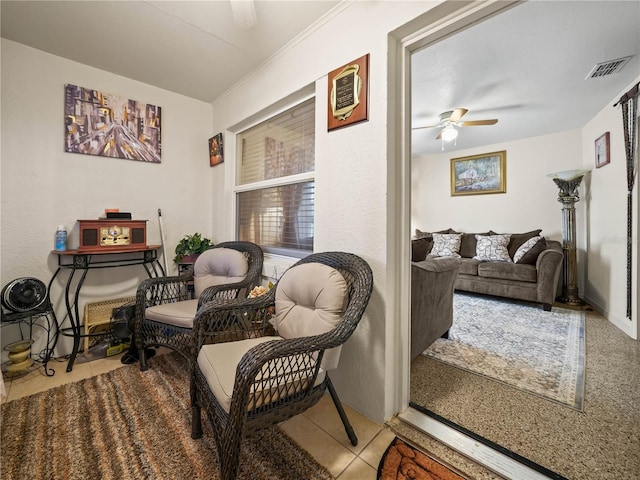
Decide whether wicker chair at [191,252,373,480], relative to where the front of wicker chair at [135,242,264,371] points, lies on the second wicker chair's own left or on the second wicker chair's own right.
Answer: on the second wicker chair's own left

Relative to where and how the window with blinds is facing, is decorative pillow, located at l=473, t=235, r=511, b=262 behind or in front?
behind

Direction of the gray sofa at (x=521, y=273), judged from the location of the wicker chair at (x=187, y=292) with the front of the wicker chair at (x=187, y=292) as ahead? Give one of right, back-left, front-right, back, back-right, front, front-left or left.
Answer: back-left

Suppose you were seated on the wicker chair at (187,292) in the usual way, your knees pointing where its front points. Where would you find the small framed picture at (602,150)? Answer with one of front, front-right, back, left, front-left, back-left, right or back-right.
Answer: back-left

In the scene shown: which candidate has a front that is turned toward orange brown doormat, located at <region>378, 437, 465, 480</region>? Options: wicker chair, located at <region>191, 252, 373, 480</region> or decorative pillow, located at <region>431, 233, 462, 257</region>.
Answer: the decorative pillow

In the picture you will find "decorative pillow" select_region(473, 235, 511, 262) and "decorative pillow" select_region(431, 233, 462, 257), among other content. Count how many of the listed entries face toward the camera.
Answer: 2

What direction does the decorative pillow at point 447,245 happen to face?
toward the camera

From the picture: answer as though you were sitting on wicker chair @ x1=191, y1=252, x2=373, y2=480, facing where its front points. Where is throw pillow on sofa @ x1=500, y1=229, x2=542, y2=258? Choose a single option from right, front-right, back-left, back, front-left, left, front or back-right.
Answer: back

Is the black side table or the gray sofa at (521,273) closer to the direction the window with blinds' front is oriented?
the black side table

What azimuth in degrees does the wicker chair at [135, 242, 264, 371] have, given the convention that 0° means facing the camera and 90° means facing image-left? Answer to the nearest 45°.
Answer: approximately 45°

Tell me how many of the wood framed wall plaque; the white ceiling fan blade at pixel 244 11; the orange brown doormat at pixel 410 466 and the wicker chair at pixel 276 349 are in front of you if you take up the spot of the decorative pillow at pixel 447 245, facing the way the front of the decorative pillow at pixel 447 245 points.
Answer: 4

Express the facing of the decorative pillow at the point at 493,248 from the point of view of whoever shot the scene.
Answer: facing the viewer

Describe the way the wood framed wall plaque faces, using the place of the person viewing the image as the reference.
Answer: facing the viewer and to the left of the viewer
